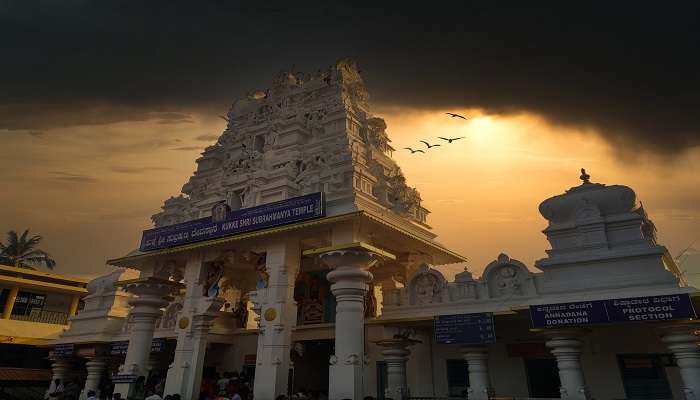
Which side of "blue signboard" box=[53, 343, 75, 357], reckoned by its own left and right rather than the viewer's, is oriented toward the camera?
front

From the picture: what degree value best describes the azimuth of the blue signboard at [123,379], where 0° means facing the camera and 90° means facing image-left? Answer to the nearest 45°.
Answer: approximately 0°

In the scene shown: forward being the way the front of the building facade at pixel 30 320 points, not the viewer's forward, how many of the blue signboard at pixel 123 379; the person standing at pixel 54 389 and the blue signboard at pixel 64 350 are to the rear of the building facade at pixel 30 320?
0

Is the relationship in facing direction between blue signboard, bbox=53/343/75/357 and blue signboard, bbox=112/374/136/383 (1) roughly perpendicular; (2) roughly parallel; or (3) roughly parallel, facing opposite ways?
roughly parallel

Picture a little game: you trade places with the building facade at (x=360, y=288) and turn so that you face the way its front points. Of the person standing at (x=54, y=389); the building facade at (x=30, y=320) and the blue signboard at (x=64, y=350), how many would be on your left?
0

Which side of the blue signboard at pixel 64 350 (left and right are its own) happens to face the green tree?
back

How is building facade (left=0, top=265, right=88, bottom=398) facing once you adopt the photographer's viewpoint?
facing the viewer and to the right of the viewer

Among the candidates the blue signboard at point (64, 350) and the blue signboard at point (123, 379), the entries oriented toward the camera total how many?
2
